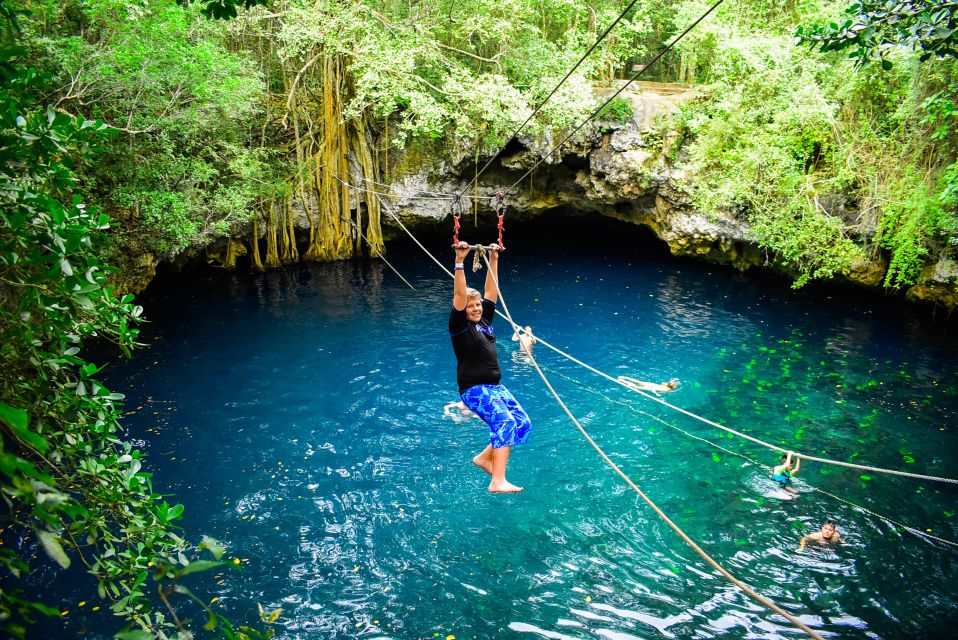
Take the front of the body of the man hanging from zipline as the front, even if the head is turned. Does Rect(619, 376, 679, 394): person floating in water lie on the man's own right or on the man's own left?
on the man's own left

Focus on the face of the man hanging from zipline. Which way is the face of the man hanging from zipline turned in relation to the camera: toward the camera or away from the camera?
toward the camera

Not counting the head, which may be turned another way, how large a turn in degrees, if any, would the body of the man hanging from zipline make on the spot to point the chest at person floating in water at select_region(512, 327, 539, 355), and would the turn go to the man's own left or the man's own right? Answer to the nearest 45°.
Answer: approximately 135° to the man's own left

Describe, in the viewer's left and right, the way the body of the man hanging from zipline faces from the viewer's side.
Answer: facing the viewer and to the right of the viewer

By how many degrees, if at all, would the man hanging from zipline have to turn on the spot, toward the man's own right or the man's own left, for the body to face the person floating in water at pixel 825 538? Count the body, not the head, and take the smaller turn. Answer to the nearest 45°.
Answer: approximately 45° to the man's own left
